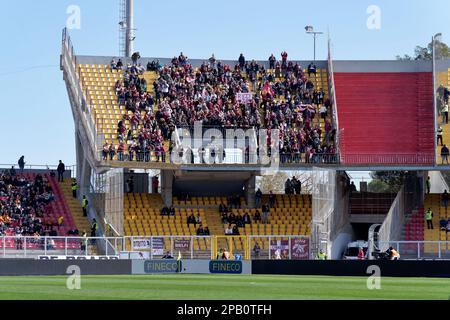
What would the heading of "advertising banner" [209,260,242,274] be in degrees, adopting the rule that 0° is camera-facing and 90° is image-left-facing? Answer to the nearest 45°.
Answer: approximately 0°
